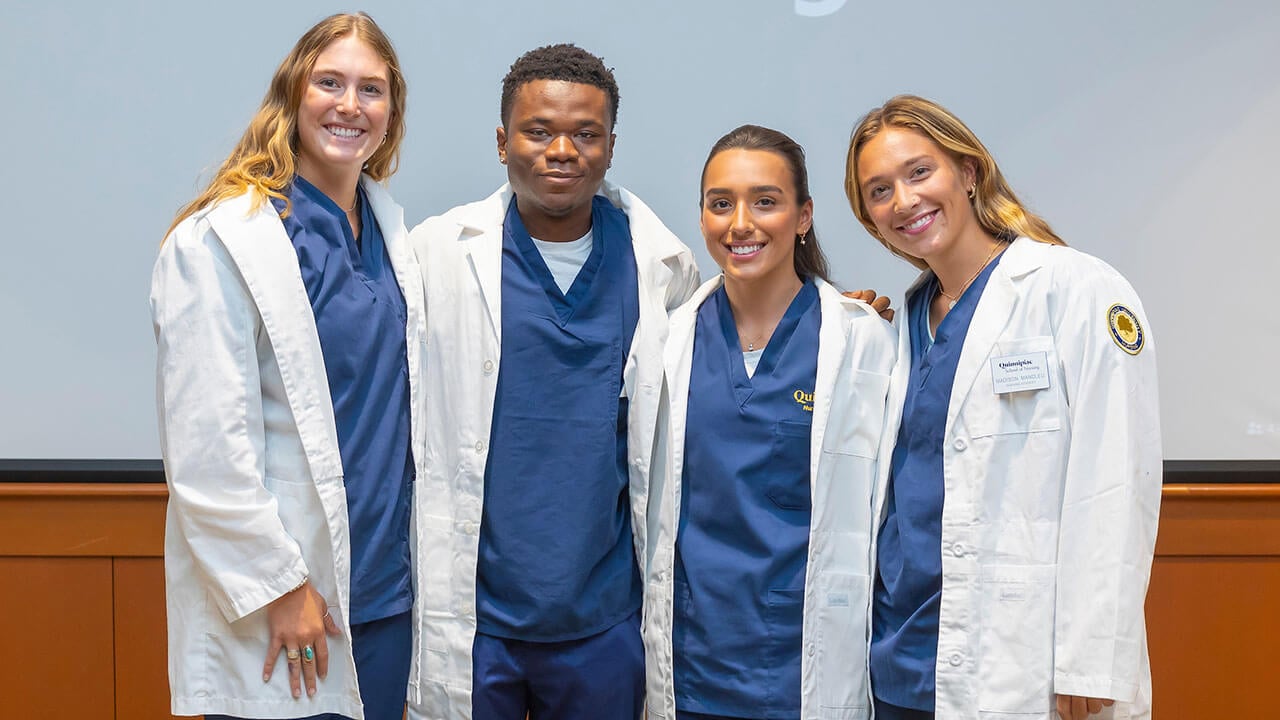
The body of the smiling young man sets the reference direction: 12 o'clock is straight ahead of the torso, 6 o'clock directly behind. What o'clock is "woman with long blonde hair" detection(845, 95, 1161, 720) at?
The woman with long blonde hair is roughly at 10 o'clock from the smiling young man.

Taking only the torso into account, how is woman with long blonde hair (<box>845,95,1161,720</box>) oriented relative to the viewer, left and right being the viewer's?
facing the viewer and to the left of the viewer

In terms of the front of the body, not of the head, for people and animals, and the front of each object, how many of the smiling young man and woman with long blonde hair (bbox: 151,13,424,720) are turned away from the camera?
0

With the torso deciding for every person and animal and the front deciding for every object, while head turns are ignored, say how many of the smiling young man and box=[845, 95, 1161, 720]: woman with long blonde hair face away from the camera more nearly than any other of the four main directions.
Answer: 0

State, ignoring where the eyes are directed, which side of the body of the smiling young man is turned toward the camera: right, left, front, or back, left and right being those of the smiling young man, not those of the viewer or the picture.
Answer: front

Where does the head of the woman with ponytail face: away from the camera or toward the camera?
toward the camera

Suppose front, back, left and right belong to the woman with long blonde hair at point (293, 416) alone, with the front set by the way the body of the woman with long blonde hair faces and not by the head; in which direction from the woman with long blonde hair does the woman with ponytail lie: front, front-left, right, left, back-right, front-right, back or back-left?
front-left

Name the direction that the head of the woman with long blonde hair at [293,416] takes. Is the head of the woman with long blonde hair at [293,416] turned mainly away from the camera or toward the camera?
toward the camera

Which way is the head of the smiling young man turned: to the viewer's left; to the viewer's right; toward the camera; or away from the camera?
toward the camera

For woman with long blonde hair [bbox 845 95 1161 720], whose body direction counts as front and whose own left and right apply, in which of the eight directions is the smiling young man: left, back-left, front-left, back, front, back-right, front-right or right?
front-right

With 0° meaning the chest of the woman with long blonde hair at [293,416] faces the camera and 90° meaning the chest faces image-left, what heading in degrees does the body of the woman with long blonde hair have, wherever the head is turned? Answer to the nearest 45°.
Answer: approximately 315°

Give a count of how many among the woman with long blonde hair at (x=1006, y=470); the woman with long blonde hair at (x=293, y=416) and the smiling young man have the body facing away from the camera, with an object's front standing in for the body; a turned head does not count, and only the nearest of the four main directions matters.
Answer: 0
